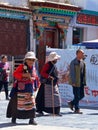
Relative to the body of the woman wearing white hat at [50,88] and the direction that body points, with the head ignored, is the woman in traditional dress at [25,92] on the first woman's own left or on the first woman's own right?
on the first woman's own right

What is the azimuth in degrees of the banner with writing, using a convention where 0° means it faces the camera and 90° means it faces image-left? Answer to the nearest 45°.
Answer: approximately 0°

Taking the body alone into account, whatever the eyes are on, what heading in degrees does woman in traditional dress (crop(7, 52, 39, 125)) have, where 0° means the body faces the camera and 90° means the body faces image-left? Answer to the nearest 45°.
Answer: approximately 315°

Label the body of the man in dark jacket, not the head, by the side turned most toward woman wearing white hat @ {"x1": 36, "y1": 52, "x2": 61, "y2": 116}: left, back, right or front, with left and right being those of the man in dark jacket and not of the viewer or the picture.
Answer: right
